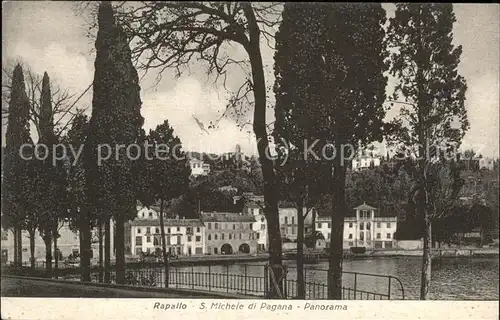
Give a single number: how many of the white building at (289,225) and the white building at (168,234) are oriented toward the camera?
2

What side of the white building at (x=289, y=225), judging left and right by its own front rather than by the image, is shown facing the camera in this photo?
front

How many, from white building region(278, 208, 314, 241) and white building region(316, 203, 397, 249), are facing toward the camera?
2

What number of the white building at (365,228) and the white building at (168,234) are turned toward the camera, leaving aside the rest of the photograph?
2

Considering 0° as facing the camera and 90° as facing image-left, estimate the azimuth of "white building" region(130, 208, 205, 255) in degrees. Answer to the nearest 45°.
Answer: approximately 0°

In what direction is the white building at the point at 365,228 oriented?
toward the camera
